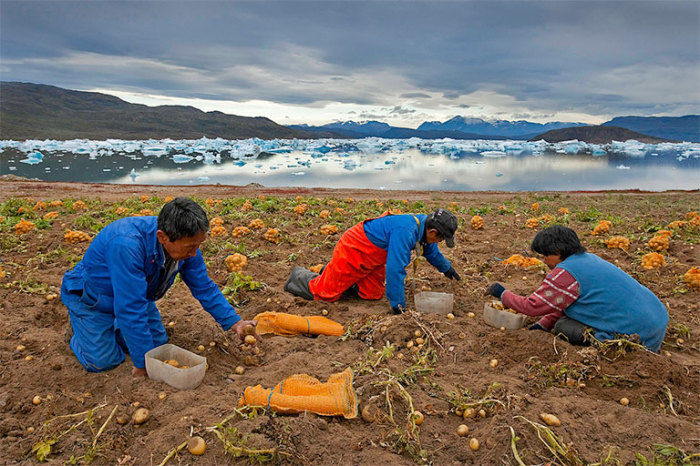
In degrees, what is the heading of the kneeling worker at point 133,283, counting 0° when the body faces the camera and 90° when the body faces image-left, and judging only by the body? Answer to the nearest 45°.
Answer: approximately 315°

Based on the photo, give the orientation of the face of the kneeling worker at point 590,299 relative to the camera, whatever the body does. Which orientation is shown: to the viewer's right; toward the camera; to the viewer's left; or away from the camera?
to the viewer's left

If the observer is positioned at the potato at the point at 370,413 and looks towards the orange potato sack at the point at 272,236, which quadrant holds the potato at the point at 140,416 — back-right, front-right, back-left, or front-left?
front-left

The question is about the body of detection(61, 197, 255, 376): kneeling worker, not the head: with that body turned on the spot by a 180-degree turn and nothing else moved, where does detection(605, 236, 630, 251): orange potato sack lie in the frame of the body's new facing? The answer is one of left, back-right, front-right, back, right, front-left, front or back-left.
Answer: back-right

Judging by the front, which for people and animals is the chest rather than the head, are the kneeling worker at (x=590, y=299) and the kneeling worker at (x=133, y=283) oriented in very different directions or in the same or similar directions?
very different directions

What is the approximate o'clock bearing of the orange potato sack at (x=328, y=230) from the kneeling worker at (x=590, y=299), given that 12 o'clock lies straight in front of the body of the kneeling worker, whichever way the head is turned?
The orange potato sack is roughly at 1 o'clock from the kneeling worker.

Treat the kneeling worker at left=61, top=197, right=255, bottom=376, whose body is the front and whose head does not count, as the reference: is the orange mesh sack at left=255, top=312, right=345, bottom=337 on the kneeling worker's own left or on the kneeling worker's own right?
on the kneeling worker's own left

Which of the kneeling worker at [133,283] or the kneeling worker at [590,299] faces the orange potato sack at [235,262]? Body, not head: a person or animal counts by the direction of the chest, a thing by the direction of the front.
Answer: the kneeling worker at [590,299]

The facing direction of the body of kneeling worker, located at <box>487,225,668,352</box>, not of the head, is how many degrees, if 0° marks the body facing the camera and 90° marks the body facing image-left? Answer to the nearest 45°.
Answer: approximately 90°

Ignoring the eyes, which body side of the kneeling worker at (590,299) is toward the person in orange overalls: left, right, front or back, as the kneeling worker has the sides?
front

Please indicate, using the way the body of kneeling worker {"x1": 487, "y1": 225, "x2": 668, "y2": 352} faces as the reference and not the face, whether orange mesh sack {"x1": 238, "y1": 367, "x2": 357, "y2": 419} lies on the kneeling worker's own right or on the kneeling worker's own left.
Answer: on the kneeling worker's own left

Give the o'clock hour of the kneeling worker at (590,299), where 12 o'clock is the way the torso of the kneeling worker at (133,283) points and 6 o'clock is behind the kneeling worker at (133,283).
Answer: the kneeling worker at (590,299) is roughly at 11 o'clock from the kneeling worker at (133,283).

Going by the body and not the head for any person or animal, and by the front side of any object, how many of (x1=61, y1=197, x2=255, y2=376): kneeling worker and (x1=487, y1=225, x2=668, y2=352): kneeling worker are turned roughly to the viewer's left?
1

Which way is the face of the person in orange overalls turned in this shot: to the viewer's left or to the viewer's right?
to the viewer's right

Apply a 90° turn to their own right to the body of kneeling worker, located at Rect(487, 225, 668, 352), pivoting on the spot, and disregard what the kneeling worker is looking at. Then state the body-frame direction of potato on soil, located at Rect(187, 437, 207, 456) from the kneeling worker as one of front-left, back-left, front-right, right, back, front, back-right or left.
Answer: back-left

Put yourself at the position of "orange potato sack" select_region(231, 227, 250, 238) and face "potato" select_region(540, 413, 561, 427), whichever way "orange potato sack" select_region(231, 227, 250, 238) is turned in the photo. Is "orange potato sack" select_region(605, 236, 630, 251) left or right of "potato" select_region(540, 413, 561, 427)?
left
